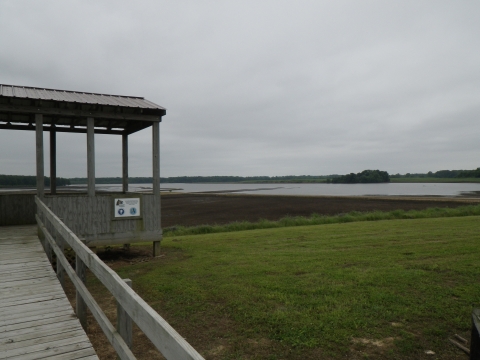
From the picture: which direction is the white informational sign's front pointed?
toward the camera

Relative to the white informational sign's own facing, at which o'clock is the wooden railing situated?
The wooden railing is roughly at 12 o'clock from the white informational sign.

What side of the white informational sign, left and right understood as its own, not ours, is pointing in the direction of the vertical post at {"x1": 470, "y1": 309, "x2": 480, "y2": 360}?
front
